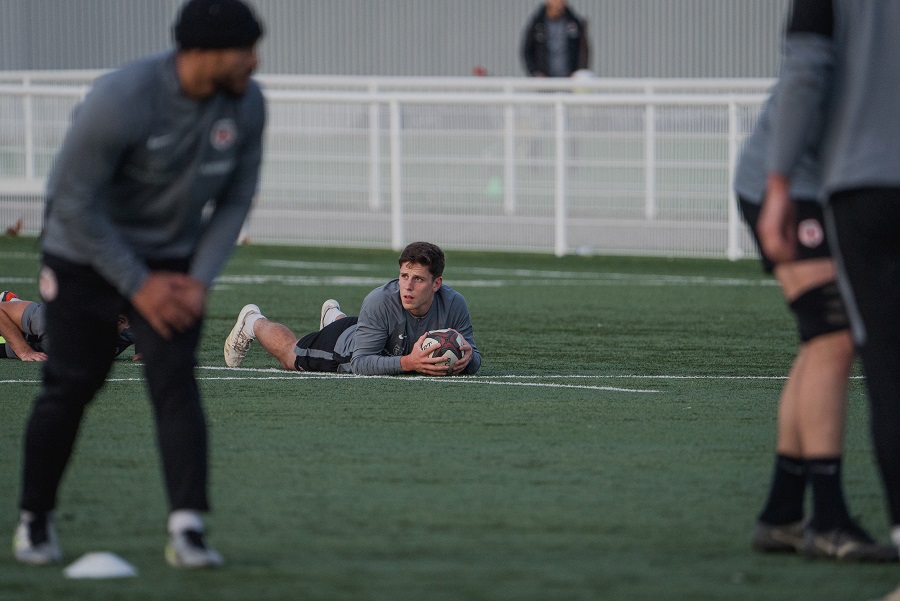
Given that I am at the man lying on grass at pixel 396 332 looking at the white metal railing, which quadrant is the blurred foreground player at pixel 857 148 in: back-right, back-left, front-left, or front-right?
back-right

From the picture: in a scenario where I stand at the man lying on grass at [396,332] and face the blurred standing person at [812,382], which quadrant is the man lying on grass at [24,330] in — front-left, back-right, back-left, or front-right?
back-right

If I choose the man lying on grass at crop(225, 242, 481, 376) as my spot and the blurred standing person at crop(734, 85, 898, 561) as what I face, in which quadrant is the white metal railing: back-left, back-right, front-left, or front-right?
back-left

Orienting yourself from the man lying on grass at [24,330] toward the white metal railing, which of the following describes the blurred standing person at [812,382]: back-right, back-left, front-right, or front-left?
back-right

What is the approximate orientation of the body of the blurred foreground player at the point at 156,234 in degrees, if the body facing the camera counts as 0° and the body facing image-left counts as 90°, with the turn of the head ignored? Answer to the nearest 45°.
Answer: approximately 315°

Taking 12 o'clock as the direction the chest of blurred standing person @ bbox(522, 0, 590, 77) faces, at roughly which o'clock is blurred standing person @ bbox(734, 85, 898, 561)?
blurred standing person @ bbox(734, 85, 898, 561) is roughly at 12 o'clock from blurred standing person @ bbox(522, 0, 590, 77).

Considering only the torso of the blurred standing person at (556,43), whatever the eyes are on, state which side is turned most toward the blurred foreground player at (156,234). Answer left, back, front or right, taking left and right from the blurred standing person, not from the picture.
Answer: front

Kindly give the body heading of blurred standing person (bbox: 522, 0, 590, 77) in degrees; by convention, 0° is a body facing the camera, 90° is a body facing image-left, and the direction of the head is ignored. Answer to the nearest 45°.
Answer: approximately 0°
